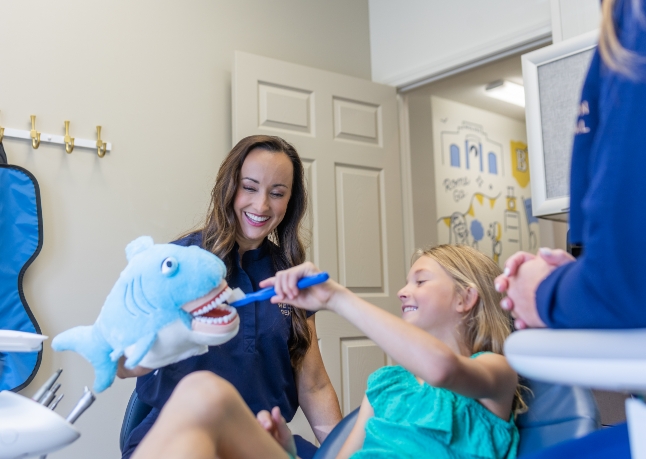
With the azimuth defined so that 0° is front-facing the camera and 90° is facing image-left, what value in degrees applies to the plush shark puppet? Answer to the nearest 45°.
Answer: approximately 270°

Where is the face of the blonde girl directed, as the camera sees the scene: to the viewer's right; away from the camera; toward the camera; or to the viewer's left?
to the viewer's left

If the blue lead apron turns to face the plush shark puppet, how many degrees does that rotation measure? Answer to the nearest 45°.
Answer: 0° — it already faces it

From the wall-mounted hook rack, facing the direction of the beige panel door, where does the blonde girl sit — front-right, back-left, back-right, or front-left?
front-right

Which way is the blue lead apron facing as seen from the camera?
toward the camera

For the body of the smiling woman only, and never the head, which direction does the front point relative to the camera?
toward the camera

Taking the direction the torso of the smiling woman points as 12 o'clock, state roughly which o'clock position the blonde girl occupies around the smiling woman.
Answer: The blonde girl is roughly at 11 o'clock from the smiling woman.

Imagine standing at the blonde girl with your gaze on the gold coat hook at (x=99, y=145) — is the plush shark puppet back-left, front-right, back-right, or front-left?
front-left

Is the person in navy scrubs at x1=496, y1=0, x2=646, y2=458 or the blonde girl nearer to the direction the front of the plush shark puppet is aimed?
the blonde girl

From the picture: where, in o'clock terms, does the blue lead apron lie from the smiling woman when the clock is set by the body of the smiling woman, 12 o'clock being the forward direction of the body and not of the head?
The blue lead apron is roughly at 4 o'clock from the smiling woman.

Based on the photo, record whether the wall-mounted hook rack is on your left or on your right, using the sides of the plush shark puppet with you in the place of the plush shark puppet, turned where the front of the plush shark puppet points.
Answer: on your left

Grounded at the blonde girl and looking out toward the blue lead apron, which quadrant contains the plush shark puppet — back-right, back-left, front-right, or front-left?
front-left

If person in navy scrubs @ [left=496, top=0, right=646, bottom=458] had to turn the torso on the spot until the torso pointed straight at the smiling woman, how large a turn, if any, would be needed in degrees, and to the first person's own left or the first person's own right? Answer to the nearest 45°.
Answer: approximately 45° to the first person's own right

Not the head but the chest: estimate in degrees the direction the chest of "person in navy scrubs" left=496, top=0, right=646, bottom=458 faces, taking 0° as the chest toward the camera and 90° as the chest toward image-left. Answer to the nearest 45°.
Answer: approximately 90°

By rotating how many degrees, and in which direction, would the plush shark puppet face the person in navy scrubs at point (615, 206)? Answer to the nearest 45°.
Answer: approximately 45° to its right
